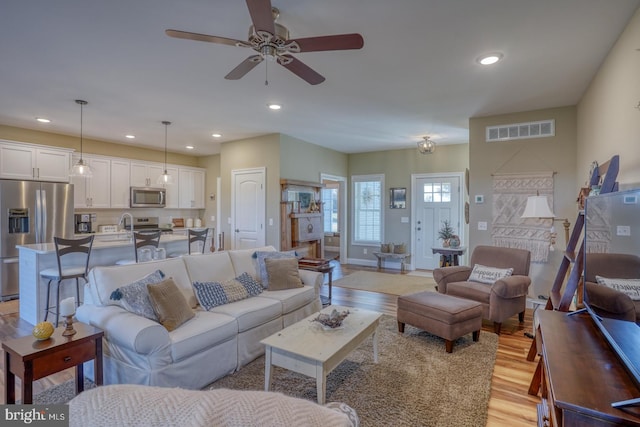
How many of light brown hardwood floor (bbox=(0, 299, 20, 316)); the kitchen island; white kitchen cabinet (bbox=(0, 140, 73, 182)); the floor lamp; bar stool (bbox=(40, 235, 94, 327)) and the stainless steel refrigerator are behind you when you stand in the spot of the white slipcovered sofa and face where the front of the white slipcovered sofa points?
5

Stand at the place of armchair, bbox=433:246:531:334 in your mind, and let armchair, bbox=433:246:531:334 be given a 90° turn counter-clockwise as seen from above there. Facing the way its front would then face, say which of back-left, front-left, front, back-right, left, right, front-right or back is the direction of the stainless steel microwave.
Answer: back-right

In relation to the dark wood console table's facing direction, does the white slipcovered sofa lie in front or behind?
in front

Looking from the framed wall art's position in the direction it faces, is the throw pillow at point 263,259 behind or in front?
in front

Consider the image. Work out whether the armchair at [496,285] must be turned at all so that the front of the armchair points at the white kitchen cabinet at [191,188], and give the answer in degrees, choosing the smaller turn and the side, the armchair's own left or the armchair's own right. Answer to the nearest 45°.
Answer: approximately 45° to the armchair's own right

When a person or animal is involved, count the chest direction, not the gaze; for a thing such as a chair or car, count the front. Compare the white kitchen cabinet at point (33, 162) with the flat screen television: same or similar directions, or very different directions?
very different directions

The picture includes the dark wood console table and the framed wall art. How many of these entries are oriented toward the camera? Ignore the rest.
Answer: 1

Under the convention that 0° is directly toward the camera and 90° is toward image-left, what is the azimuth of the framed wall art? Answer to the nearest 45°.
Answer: approximately 0°

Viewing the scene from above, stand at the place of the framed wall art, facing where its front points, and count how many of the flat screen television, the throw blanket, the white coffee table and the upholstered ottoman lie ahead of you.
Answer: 4

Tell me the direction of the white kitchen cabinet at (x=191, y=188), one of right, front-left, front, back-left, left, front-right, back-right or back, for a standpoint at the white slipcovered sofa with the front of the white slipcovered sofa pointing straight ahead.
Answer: back-left

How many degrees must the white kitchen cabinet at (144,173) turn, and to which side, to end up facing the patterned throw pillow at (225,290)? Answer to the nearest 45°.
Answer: approximately 45° to its right

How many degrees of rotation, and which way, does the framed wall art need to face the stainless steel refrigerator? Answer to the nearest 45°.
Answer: approximately 45° to its right

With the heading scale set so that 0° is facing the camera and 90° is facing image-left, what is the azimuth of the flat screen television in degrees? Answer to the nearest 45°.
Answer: approximately 45°

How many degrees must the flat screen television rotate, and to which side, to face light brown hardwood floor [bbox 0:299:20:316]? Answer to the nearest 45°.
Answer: approximately 45° to its right
